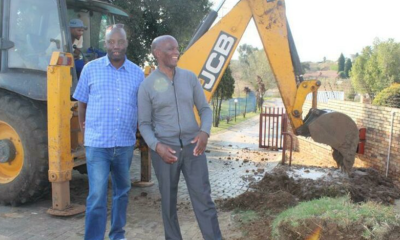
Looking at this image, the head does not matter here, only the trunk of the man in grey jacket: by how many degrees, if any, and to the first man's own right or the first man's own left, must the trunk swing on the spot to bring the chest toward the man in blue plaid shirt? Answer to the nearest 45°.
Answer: approximately 90° to the first man's own right

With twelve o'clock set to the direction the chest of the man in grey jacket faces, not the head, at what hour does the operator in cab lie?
The operator in cab is roughly at 5 o'clock from the man in grey jacket.

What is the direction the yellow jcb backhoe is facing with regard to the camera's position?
facing away from the viewer and to the left of the viewer

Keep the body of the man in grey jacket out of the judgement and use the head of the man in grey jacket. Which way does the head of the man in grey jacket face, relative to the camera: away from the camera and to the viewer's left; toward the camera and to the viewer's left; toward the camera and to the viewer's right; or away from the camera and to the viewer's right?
toward the camera and to the viewer's right

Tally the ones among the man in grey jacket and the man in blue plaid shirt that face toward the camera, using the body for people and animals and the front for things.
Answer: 2

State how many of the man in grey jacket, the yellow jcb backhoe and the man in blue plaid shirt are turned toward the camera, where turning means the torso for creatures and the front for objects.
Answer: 2

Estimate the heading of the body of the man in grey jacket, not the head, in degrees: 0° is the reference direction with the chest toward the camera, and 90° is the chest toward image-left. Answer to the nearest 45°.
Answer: approximately 0°

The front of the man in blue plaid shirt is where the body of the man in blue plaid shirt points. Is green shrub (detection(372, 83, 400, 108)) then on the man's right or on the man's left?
on the man's left

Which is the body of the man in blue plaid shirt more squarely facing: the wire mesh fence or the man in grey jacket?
the man in grey jacket

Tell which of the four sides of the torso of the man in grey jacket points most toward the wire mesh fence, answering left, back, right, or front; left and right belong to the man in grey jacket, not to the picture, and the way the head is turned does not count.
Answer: back
